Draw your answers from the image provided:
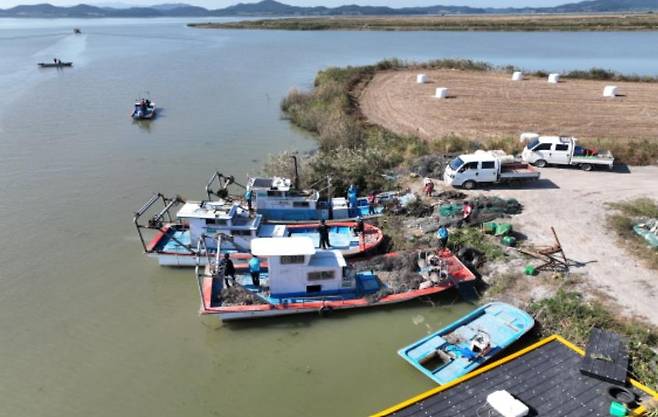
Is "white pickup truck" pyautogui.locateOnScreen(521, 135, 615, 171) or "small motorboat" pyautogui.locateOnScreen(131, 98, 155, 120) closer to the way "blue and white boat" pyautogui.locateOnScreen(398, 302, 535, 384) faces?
the white pickup truck

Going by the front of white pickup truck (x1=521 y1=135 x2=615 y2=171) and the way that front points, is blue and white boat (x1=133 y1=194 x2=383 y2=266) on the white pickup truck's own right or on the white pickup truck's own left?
on the white pickup truck's own left

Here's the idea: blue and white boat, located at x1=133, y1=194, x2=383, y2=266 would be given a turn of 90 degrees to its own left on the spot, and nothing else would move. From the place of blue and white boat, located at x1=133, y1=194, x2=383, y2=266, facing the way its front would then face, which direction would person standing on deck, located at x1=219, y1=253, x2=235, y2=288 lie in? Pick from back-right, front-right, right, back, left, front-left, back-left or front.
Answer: back

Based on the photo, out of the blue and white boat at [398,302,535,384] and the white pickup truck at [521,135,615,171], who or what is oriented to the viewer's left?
the white pickup truck

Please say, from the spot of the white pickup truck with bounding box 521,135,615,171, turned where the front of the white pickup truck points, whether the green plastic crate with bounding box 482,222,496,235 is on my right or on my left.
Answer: on my left

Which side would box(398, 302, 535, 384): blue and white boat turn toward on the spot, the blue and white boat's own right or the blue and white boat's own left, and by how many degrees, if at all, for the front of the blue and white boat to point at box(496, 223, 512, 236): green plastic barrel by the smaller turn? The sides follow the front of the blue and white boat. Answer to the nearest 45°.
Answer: approximately 45° to the blue and white boat's own left

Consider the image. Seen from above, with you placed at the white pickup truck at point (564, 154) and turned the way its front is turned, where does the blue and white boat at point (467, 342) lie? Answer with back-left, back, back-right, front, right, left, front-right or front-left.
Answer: left

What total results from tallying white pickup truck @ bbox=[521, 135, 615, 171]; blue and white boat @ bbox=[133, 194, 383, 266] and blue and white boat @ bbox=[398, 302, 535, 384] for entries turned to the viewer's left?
1

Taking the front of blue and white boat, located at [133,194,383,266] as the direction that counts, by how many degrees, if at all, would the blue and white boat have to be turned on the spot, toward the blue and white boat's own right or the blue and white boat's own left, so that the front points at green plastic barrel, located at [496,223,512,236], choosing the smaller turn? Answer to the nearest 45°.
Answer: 0° — it already faces it

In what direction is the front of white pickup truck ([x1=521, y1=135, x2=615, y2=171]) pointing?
to the viewer's left

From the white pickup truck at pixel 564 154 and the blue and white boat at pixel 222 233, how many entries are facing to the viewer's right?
1

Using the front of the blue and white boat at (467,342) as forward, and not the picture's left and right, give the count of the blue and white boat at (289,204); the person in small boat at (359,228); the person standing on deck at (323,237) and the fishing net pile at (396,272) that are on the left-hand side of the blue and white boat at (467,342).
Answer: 4

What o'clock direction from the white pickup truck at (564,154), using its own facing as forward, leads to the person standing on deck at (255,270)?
The person standing on deck is roughly at 10 o'clock from the white pickup truck.

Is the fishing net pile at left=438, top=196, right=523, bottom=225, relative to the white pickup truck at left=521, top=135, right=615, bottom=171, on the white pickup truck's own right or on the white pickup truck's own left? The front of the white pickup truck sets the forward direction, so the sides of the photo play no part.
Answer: on the white pickup truck's own left

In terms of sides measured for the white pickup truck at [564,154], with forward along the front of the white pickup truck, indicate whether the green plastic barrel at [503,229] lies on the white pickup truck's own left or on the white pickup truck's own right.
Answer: on the white pickup truck's own left
